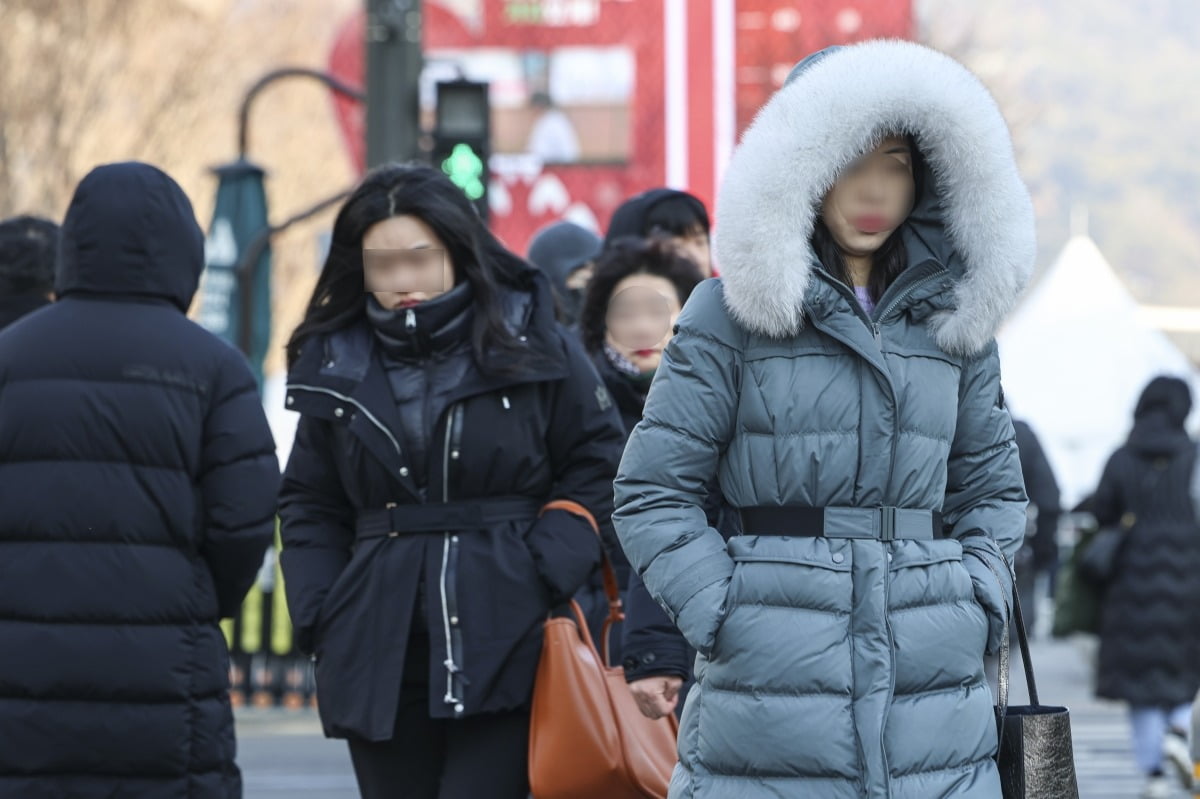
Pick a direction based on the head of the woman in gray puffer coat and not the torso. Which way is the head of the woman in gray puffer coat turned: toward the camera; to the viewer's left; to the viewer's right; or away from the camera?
toward the camera

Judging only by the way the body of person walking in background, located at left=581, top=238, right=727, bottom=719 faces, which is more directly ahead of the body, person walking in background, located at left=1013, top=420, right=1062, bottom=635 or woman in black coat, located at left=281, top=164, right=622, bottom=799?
the woman in black coat

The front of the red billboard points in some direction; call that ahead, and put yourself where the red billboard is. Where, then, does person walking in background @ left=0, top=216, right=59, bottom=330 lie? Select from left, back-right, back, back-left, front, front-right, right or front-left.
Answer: front

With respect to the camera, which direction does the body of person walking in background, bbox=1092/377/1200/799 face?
away from the camera

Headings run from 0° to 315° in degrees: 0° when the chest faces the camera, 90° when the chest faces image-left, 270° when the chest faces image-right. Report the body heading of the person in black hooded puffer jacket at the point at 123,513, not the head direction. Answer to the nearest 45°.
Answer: approximately 180°

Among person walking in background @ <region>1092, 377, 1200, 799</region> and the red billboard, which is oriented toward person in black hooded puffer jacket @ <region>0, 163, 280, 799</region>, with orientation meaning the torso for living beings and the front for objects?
the red billboard

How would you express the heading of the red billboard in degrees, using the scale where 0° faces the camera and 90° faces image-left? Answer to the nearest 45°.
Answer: approximately 0°

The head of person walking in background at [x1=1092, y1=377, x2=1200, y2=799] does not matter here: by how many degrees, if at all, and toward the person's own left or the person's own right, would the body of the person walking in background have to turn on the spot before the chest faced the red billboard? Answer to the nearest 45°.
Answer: approximately 45° to the person's own left

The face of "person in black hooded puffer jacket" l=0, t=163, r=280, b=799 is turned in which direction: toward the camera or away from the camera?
away from the camera

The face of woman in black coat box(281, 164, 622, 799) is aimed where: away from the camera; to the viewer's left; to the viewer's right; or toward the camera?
toward the camera

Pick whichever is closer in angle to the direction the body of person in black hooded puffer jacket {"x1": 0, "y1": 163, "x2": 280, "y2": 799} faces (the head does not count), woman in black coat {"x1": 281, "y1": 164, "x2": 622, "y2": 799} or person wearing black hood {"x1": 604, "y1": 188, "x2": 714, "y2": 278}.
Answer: the person wearing black hood

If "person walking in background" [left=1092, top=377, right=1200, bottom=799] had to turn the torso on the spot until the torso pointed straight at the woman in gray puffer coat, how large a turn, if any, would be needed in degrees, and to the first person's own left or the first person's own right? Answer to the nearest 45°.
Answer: approximately 180°

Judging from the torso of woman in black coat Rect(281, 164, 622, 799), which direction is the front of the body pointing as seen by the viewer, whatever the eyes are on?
toward the camera

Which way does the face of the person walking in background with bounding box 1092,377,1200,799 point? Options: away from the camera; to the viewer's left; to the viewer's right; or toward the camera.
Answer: away from the camera
